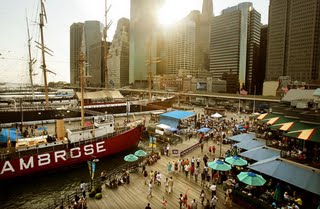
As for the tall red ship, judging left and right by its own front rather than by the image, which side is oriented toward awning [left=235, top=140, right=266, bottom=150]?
right

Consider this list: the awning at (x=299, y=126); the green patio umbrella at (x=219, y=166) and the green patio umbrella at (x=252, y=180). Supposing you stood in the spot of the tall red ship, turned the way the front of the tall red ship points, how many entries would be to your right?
3

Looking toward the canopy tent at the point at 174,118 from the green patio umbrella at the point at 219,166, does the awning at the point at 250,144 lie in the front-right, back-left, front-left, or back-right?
front-right

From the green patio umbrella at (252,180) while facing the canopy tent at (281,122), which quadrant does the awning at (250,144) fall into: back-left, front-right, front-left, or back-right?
front-left

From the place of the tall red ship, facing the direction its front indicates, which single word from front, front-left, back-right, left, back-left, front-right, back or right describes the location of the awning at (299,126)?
right

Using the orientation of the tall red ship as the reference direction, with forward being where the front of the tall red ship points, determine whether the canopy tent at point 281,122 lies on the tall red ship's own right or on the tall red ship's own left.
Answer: on the tall red ship's own right

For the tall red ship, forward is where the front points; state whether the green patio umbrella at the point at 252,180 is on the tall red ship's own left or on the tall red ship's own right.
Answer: on the tall red ship's own right

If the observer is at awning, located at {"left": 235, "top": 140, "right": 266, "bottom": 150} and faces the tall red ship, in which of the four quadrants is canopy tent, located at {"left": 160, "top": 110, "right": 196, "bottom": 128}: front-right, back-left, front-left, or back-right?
front-right
